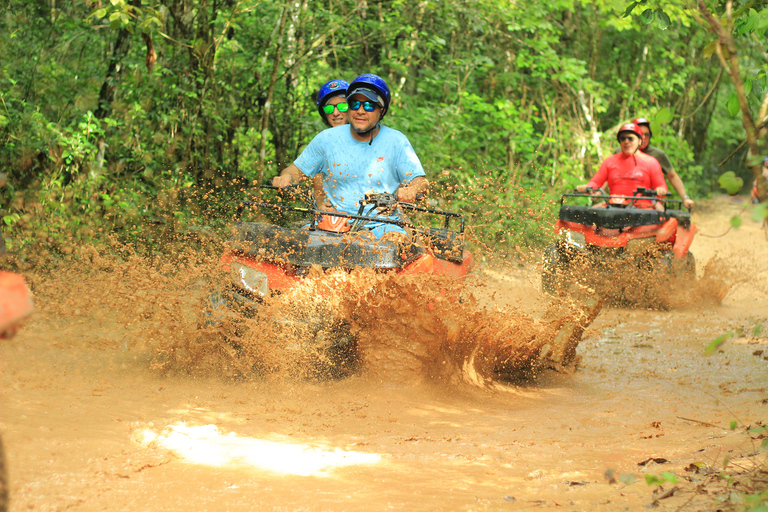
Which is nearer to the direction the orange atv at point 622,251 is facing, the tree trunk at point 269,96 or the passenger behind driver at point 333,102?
the passenger behind driver

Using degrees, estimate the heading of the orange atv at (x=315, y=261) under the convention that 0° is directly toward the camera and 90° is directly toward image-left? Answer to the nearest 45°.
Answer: approximately 45°

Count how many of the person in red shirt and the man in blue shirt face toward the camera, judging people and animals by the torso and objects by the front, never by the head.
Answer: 2

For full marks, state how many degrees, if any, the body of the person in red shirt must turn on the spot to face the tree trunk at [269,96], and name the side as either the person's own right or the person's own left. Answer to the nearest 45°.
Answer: approximately 90° to the person's own right

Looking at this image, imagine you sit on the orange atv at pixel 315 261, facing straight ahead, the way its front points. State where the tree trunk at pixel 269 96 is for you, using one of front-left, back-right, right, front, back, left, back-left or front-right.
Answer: back-right

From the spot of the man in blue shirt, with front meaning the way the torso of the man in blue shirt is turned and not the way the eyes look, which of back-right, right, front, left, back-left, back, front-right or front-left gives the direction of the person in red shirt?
back-left

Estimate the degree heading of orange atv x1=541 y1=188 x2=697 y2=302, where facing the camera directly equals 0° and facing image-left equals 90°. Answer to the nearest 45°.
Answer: approximately 45°

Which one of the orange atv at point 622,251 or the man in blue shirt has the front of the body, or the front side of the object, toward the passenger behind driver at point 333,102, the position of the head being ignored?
the orange atv
